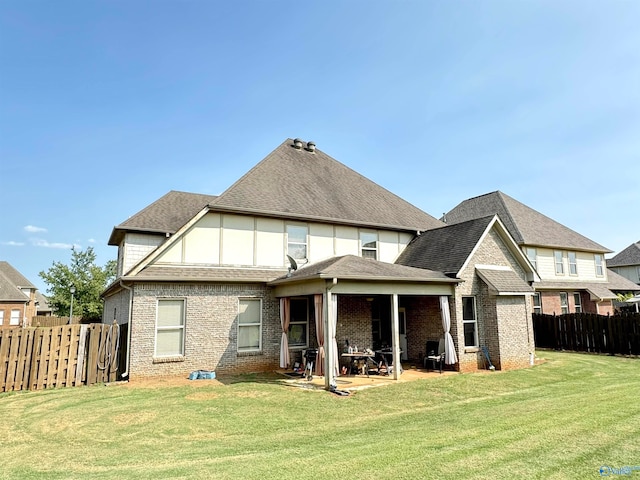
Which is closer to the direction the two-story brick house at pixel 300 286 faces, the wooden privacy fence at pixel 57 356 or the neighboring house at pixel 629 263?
the neighboring house

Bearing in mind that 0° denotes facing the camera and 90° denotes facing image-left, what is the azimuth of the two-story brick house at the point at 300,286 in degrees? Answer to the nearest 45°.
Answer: approximately 225°

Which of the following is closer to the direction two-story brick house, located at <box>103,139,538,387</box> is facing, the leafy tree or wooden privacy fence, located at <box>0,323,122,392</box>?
the leafy tree

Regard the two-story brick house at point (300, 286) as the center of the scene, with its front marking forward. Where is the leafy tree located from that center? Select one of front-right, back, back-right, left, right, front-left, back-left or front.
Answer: left

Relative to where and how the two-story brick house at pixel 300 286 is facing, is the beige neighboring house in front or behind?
in front

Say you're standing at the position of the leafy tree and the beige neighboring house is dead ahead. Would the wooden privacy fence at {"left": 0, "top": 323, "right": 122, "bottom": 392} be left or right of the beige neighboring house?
right

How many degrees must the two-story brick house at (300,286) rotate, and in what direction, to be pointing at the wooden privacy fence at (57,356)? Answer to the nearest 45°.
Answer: approximately 135° to its left

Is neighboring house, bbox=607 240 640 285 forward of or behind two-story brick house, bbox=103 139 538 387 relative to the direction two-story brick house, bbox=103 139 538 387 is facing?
forward
